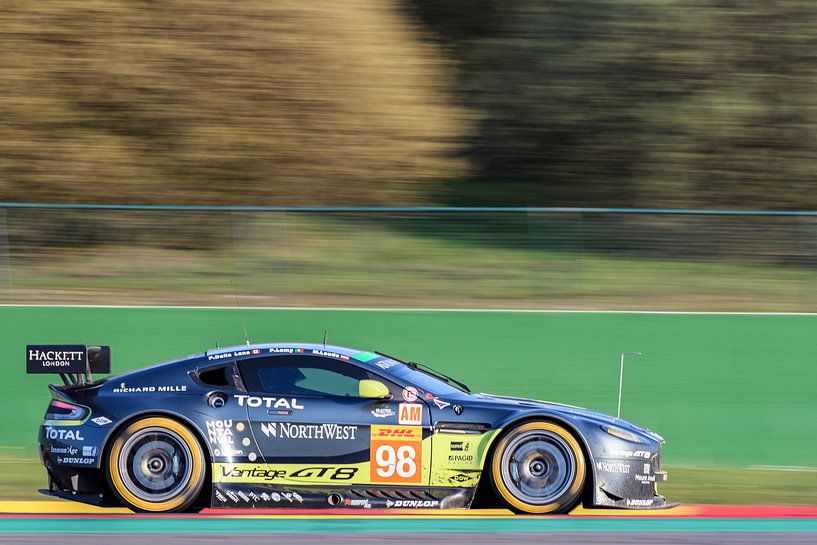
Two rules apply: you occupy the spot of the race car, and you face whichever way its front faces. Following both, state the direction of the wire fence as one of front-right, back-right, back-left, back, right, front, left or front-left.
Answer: left

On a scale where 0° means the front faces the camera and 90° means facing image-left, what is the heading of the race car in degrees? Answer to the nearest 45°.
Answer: approximately 270°
